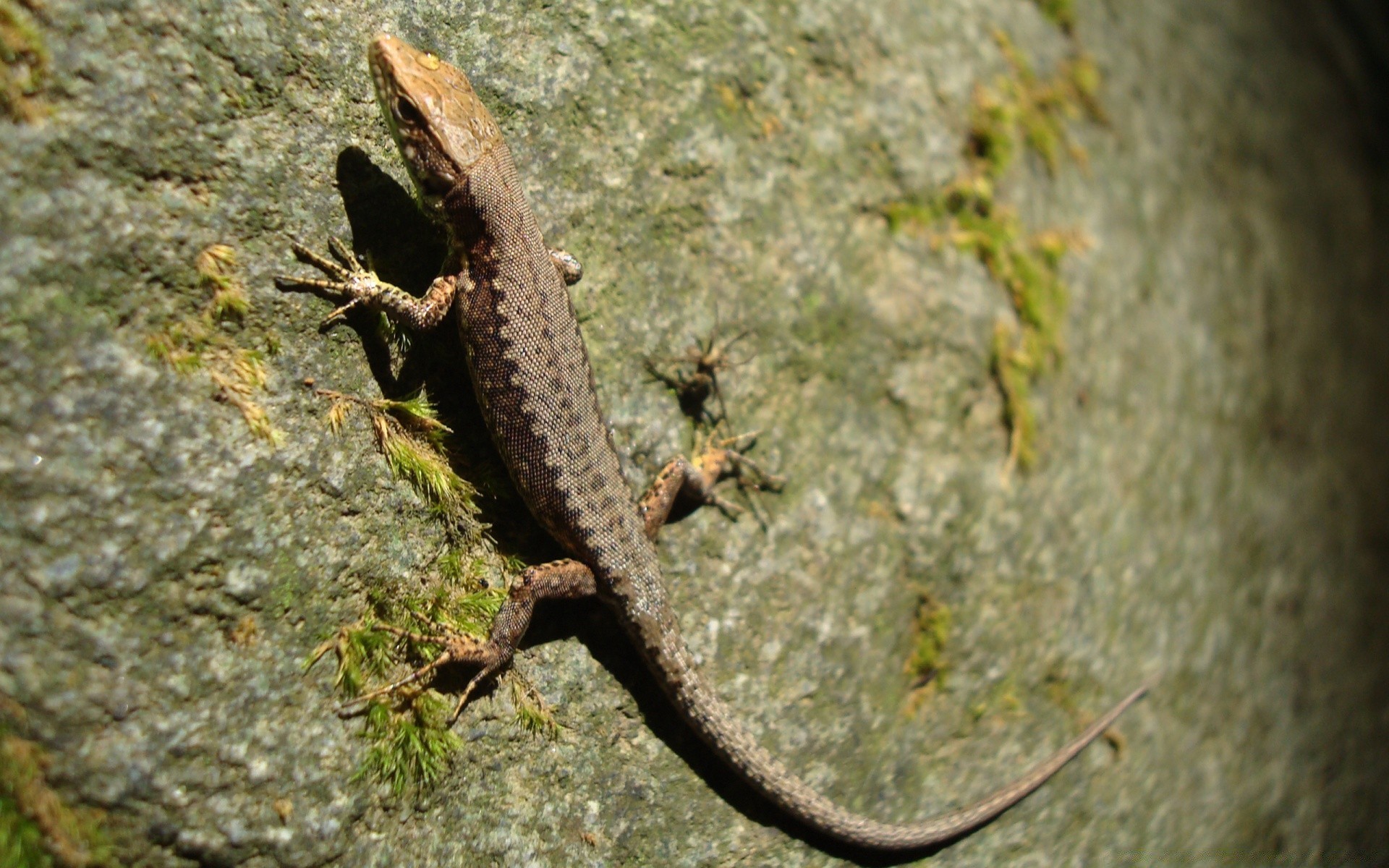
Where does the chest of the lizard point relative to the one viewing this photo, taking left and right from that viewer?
facing away from the viewer and to the left of the viewer
